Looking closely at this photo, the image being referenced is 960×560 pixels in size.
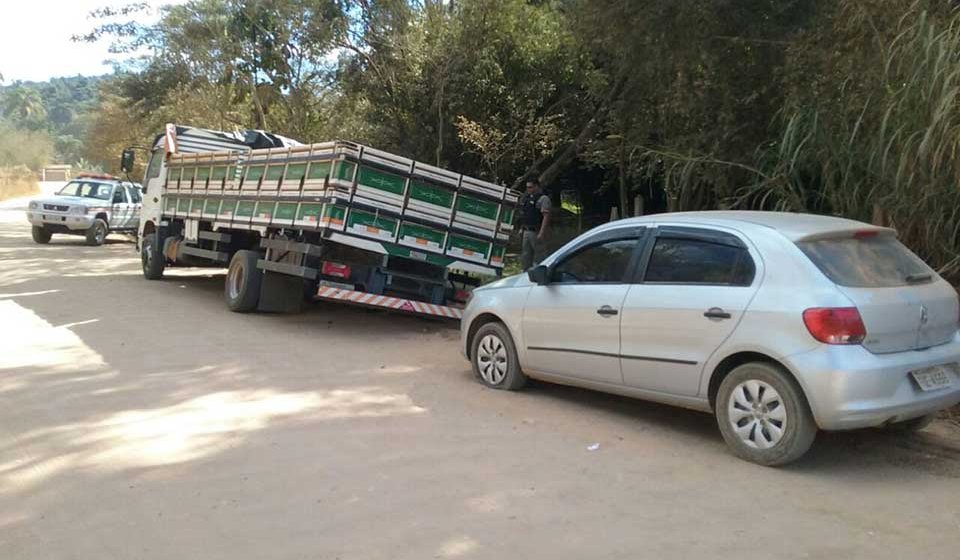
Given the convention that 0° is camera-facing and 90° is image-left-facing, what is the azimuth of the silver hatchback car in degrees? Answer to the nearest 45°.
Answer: approximately 135°

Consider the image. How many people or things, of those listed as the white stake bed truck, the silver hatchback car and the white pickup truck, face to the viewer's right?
0

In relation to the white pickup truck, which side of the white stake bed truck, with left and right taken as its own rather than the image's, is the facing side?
front

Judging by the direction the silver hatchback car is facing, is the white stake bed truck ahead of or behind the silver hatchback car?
ahead

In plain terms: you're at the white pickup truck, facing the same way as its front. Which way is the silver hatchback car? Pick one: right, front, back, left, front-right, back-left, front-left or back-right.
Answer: front-left

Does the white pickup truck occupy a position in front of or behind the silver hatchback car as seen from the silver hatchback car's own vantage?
in front

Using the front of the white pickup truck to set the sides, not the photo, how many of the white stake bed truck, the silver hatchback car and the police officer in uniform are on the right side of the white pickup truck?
0

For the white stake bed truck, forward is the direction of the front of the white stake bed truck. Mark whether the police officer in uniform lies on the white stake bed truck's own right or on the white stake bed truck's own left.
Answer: on the white stake bed truck's own right

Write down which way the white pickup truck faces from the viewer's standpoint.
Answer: facing the viewer and to the left of the viewer

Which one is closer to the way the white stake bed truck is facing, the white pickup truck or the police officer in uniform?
the white pickup truck

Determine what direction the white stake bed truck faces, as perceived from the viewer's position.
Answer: facing away from the viewer and to the left of the viewer

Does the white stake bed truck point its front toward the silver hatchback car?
no

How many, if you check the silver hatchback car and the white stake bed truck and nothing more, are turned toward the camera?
0
